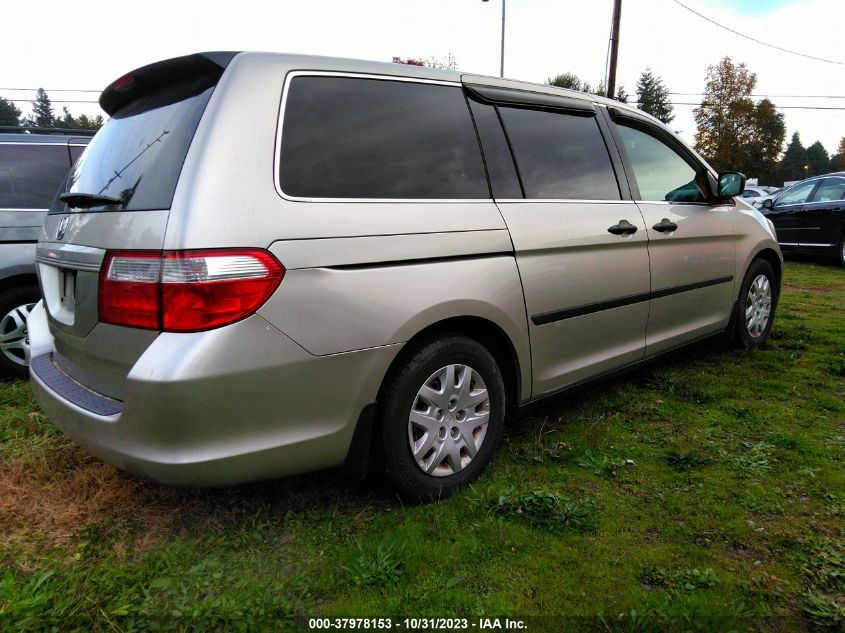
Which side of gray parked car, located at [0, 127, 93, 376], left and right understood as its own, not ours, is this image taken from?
right

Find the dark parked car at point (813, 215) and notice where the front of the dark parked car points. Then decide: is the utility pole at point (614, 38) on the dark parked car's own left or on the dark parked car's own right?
on the dark parked car's own right

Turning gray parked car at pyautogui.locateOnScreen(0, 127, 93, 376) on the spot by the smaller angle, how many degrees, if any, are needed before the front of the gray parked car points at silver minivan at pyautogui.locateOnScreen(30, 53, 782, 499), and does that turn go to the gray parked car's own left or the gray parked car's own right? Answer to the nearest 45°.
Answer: approximately 90° to the gray parked car's own right

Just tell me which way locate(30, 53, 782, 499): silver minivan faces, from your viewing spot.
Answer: facing away from the viewer and to the right of the viewer

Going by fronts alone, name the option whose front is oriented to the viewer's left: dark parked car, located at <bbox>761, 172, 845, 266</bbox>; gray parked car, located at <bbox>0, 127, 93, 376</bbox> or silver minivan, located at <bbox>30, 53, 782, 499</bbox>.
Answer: dark parked car, located at <bbox>761, 172, 845, 266</bbox>

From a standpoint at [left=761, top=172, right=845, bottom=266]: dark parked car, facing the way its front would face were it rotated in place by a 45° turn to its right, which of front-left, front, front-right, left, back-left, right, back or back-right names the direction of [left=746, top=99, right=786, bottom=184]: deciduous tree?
front-right

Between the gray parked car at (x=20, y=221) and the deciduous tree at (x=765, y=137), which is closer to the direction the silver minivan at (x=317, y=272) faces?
the deciduous tree

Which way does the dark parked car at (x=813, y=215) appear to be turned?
to the viewer's left
